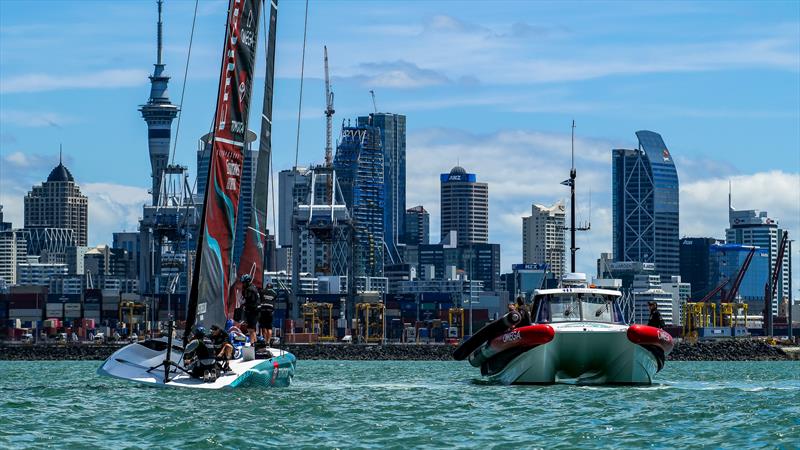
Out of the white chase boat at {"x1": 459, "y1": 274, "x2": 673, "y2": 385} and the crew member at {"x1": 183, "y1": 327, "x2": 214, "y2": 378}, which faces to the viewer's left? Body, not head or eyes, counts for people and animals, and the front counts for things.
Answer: the crew member

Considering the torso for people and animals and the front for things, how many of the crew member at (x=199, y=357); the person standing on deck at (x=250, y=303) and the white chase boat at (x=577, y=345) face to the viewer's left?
2

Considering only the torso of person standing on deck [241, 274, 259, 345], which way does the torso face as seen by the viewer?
to the viewer's left

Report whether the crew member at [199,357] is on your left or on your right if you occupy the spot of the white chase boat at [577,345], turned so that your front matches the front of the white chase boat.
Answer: on your right

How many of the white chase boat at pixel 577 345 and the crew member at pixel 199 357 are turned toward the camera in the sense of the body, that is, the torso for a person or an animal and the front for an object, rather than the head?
1
